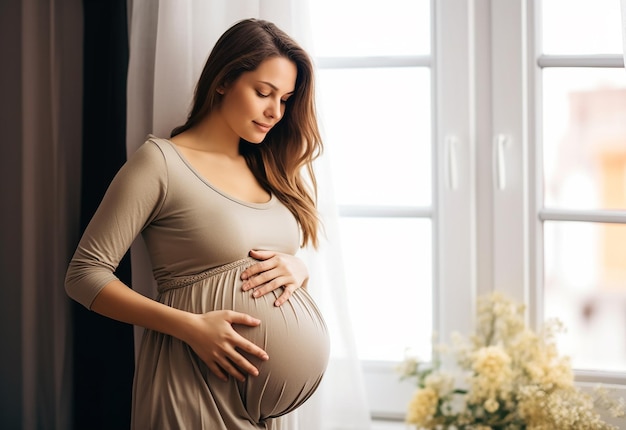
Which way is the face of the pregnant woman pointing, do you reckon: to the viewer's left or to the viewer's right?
to the viewer's right

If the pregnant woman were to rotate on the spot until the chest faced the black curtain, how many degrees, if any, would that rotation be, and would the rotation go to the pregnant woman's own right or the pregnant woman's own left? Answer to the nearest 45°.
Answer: approximately 180°

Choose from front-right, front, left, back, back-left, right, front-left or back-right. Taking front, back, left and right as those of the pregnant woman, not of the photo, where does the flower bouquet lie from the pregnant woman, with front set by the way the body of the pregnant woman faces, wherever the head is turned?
front-left

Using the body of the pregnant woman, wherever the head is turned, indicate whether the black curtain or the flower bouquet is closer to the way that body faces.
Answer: the flower bouquet

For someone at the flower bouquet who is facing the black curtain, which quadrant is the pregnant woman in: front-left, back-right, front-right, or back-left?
front-left

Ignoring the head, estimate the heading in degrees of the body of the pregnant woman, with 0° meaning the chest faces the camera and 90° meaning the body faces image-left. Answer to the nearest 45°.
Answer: approximately 315°

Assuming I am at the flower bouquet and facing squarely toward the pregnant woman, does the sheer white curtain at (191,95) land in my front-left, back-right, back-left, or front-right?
front-right
